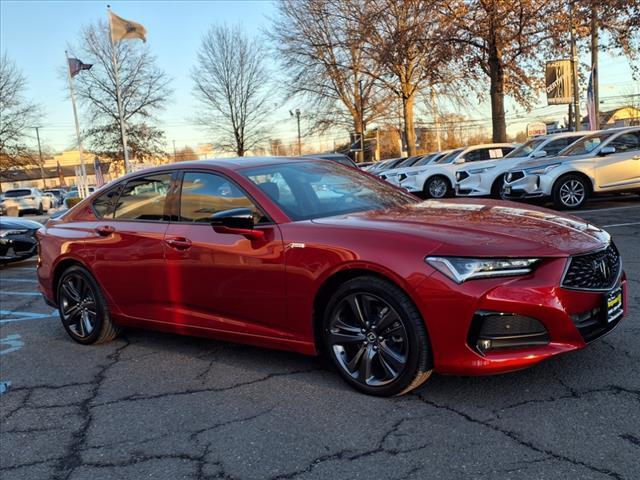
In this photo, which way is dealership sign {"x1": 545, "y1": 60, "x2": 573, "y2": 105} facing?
toward the camera

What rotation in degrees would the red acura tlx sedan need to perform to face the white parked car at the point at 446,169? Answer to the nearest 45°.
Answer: approximately 135° to its left

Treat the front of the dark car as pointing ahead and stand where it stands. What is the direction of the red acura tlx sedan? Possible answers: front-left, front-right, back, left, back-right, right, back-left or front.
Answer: front-right

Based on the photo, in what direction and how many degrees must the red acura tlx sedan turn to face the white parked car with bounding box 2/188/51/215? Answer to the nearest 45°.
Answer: approximately 180°

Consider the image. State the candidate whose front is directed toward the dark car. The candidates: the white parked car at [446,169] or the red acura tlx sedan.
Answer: the white parked car

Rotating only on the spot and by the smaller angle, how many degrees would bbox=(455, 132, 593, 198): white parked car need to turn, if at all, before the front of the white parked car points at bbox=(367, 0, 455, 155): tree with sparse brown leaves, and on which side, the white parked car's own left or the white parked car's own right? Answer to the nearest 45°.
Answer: approximately 90° to the white parked car's own right

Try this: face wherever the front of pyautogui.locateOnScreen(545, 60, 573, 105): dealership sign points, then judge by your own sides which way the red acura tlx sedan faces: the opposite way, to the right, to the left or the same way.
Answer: to the left

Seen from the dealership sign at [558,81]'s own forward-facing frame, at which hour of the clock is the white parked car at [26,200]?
The white parked car is roughly at 3 o'clock from the dealership sign.

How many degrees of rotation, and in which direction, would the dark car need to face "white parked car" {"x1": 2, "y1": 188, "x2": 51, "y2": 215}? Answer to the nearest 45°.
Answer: approximately 135° to its left

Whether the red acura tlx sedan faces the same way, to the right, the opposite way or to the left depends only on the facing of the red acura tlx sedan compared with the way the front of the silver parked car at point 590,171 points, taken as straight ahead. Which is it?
to the left

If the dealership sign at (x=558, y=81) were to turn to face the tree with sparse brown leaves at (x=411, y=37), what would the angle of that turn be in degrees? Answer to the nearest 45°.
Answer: approximately 90° to its right

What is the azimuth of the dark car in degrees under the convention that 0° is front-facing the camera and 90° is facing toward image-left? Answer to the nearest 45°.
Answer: approximately 315°

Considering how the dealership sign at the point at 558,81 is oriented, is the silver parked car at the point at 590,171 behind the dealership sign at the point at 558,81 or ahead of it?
ahead

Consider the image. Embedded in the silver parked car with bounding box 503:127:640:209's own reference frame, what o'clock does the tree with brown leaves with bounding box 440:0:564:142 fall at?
The tree with brown leaves is roughly at 4 o'clock from the silver parked car.

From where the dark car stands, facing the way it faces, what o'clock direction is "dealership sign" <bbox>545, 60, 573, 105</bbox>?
The dealership sign is roughly at 10 o'clock from the dark car.
